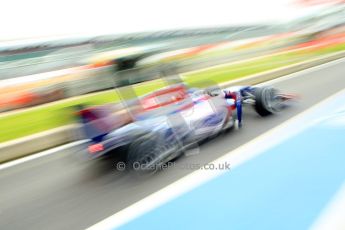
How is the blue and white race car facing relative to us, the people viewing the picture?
facing away from the viewer and to the right of the viewer
